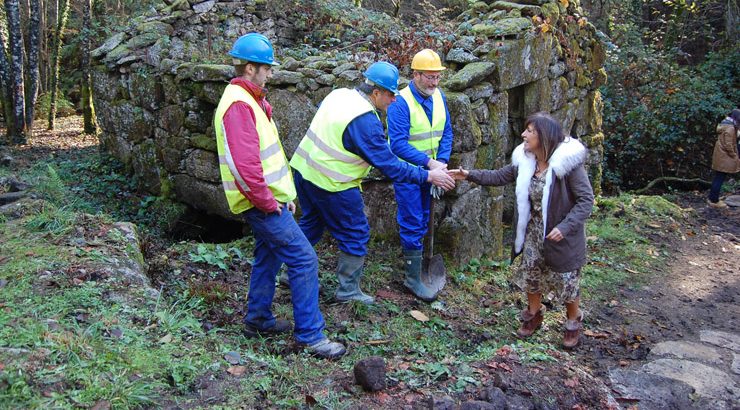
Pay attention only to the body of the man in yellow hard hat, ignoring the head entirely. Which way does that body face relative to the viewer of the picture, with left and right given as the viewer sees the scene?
facing the viewer and to the right of the viewer

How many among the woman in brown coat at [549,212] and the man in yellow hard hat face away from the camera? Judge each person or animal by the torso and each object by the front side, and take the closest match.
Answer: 0

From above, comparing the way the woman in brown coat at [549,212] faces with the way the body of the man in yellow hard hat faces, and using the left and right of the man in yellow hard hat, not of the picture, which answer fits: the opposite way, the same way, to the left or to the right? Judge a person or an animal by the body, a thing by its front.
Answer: to the right

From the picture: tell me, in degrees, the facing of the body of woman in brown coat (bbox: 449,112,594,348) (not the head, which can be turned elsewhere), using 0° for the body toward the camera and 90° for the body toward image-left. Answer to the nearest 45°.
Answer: approximately 45°

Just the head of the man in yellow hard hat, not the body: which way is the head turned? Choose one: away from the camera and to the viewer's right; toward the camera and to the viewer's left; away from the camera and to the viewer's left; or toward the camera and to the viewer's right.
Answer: toward the camera and to the viewer's right

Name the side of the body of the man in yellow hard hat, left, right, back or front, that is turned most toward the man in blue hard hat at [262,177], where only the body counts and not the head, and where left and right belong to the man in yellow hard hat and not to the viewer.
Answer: right

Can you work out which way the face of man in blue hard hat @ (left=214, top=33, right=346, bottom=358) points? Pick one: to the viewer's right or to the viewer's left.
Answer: to the viewer's right

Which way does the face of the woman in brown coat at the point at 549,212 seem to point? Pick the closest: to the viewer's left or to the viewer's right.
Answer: to the viewer's left

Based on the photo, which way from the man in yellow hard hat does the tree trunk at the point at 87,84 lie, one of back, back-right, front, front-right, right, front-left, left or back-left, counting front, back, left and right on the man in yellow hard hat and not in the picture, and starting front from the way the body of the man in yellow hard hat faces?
back

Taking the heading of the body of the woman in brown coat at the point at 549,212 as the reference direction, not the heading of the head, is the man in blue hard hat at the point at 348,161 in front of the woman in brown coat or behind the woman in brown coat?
in front
